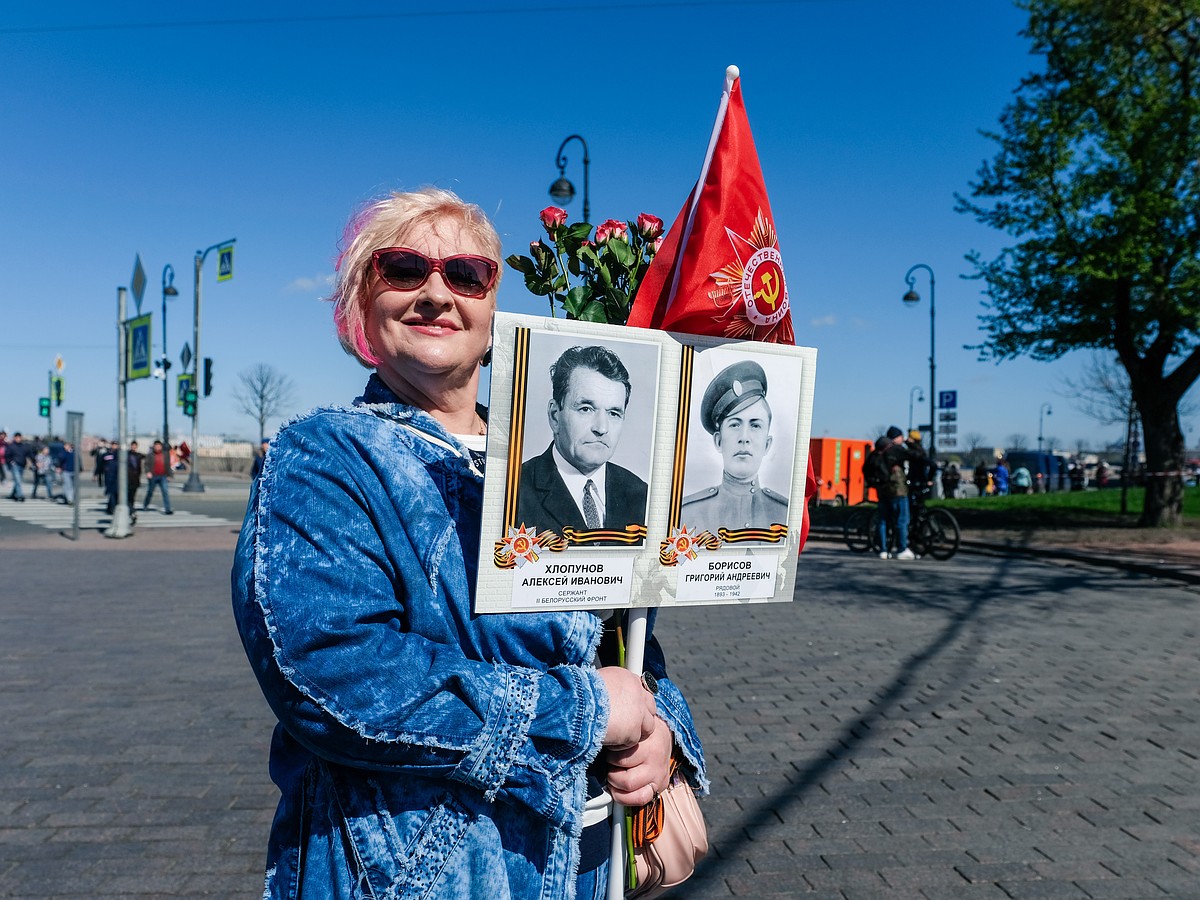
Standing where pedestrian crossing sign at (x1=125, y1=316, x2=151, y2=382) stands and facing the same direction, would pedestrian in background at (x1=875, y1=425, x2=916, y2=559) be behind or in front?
in front

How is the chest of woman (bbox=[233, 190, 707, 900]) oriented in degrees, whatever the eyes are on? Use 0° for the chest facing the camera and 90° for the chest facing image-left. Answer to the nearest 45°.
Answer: approximately 315°

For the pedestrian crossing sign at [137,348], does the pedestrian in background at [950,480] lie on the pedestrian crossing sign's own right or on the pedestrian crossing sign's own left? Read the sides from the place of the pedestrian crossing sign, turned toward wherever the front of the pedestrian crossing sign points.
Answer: on the pedestrian crossing sign's own left

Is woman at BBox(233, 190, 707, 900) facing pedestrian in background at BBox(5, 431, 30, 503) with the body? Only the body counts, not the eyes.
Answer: no

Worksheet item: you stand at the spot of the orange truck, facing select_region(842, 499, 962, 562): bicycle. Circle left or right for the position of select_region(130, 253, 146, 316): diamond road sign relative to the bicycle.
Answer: right

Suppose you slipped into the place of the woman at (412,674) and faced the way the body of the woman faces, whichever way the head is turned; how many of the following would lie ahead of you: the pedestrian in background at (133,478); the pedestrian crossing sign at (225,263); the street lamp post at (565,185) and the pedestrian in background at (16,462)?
0

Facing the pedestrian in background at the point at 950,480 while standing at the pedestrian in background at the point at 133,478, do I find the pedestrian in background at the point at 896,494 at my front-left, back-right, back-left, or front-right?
front-right

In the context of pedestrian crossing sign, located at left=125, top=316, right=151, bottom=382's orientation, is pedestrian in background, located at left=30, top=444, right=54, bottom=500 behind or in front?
behind

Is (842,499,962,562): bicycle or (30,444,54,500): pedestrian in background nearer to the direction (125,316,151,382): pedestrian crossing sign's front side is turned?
the bicycle
